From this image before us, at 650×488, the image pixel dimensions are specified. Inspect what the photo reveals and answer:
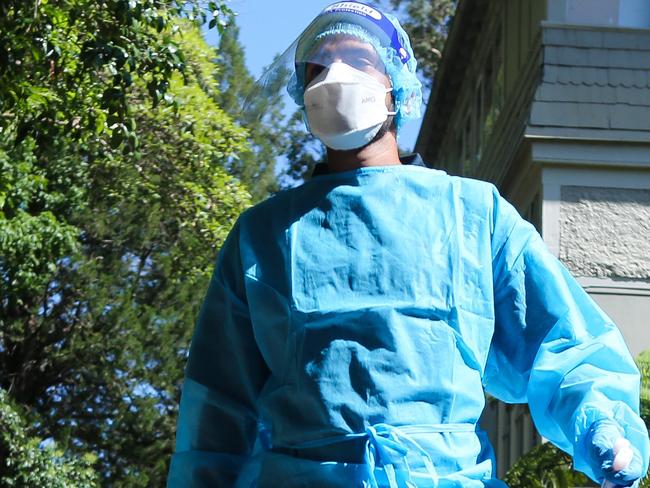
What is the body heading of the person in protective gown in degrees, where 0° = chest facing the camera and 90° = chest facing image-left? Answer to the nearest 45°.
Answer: approximately 0°

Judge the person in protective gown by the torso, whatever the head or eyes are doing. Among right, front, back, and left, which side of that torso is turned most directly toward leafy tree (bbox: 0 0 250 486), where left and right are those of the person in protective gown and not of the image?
back

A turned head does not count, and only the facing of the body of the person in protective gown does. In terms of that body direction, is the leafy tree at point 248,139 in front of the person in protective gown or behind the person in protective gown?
behind
